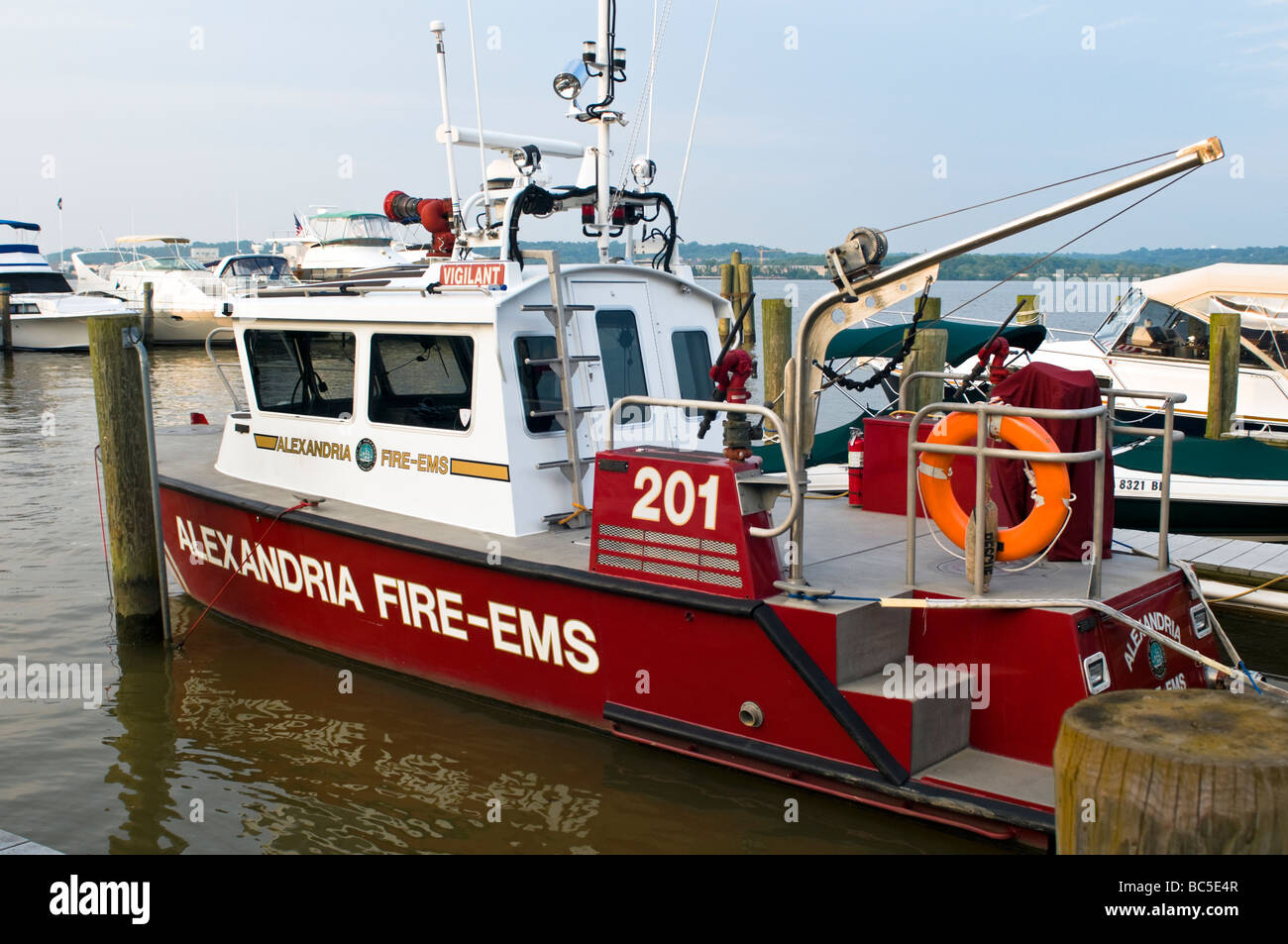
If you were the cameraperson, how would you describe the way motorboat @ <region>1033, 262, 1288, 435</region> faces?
facing to the left of the viewer

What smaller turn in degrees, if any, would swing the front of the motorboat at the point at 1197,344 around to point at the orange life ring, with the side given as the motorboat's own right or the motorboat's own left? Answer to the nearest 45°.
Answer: approximately 90° to the motorboat's own left

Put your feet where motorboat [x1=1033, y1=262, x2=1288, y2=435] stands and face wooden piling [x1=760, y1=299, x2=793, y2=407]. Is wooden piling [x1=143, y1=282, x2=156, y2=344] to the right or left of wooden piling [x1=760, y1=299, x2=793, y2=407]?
right

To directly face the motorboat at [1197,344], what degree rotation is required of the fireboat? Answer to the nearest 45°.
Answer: approximately 90° to its right

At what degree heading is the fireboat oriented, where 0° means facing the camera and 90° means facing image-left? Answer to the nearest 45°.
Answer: approximately 135°

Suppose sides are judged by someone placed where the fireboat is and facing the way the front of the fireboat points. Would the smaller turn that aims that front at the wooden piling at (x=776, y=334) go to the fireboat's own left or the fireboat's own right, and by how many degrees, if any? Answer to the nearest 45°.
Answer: approximately 45° to the fireboat's own right

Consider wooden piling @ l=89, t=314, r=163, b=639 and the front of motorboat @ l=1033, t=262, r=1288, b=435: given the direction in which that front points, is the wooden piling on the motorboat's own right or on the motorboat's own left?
on the motorboat's own left

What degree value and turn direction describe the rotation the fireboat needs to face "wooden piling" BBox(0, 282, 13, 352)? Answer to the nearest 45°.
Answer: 0° — it already faces it
